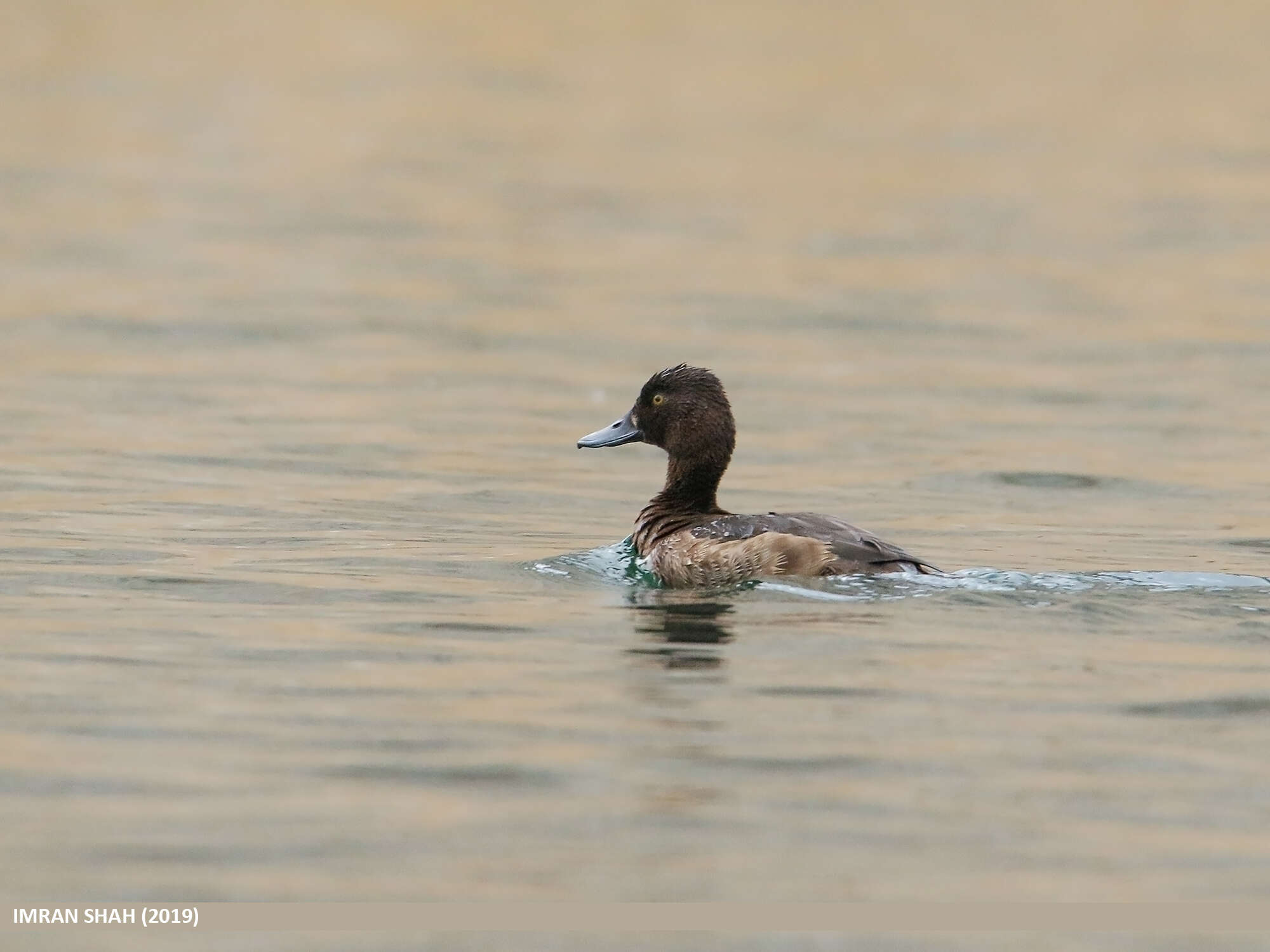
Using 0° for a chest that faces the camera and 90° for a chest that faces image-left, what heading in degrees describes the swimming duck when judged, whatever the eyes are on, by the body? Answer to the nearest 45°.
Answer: approximately 90°
